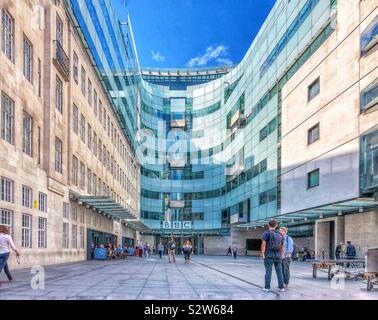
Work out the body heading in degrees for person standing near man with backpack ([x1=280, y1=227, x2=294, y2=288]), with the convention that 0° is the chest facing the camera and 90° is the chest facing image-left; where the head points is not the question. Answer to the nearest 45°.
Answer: approximately 90°
